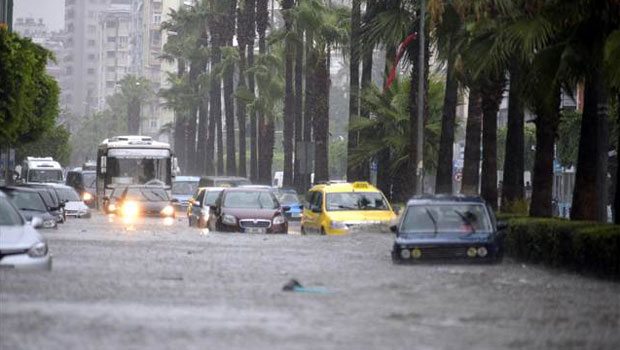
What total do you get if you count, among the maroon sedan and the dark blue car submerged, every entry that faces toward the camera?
2

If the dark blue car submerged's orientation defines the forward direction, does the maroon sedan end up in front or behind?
behind

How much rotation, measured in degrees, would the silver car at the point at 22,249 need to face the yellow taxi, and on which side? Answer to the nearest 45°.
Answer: approximately 90° to its left

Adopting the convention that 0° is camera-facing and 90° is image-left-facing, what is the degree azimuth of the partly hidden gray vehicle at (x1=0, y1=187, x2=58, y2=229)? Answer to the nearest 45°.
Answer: approximately 315°

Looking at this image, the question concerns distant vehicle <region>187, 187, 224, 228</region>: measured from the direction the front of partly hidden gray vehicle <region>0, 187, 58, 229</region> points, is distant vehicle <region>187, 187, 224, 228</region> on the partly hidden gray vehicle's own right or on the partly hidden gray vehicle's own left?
on the partly hidden gray vehicle's own left

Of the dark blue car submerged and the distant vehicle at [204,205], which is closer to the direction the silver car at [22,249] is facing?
the dark blue car submerged

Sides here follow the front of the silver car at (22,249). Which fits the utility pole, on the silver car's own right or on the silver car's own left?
on the silver car's own left

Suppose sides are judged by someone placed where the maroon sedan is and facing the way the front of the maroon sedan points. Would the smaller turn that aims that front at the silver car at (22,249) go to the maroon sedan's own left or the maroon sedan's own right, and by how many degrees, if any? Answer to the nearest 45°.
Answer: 0° — it already faces it

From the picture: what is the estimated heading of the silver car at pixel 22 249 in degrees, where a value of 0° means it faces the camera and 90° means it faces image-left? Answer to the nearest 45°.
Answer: approximately 315°
